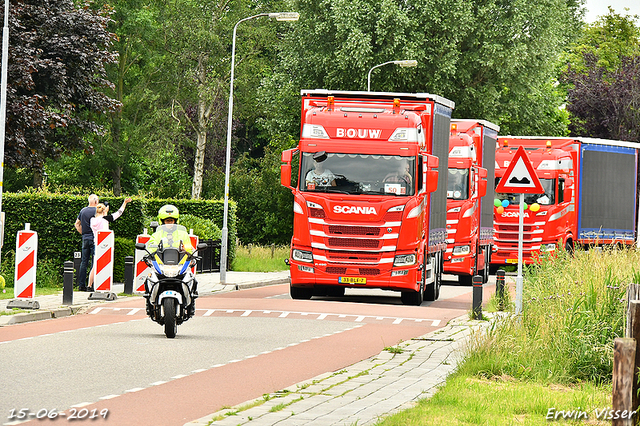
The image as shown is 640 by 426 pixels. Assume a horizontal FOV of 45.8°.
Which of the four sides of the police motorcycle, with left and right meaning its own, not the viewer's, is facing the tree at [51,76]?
back

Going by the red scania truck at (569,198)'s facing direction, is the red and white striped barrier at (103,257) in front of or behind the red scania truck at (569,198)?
in front

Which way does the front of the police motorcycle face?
toward the camera

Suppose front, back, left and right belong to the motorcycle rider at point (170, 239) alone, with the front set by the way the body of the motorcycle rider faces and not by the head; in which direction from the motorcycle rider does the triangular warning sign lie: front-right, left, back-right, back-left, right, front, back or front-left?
left

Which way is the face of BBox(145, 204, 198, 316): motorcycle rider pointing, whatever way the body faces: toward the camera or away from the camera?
toward the camera

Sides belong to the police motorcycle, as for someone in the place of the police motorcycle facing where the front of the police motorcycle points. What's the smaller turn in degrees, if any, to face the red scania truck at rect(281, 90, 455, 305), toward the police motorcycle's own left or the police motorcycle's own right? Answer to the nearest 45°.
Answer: approximately 135° to the police motorcycle's own left

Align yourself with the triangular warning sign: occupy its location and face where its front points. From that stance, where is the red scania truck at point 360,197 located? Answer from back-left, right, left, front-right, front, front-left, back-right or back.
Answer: back-right

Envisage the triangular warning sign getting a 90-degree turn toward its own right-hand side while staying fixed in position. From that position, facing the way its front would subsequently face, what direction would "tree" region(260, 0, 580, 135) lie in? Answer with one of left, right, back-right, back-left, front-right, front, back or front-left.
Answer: right

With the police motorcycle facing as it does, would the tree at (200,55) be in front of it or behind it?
behind

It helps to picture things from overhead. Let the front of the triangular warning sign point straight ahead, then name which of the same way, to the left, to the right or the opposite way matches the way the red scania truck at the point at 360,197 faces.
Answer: the same way

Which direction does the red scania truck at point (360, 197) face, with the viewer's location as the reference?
facing the viewer
